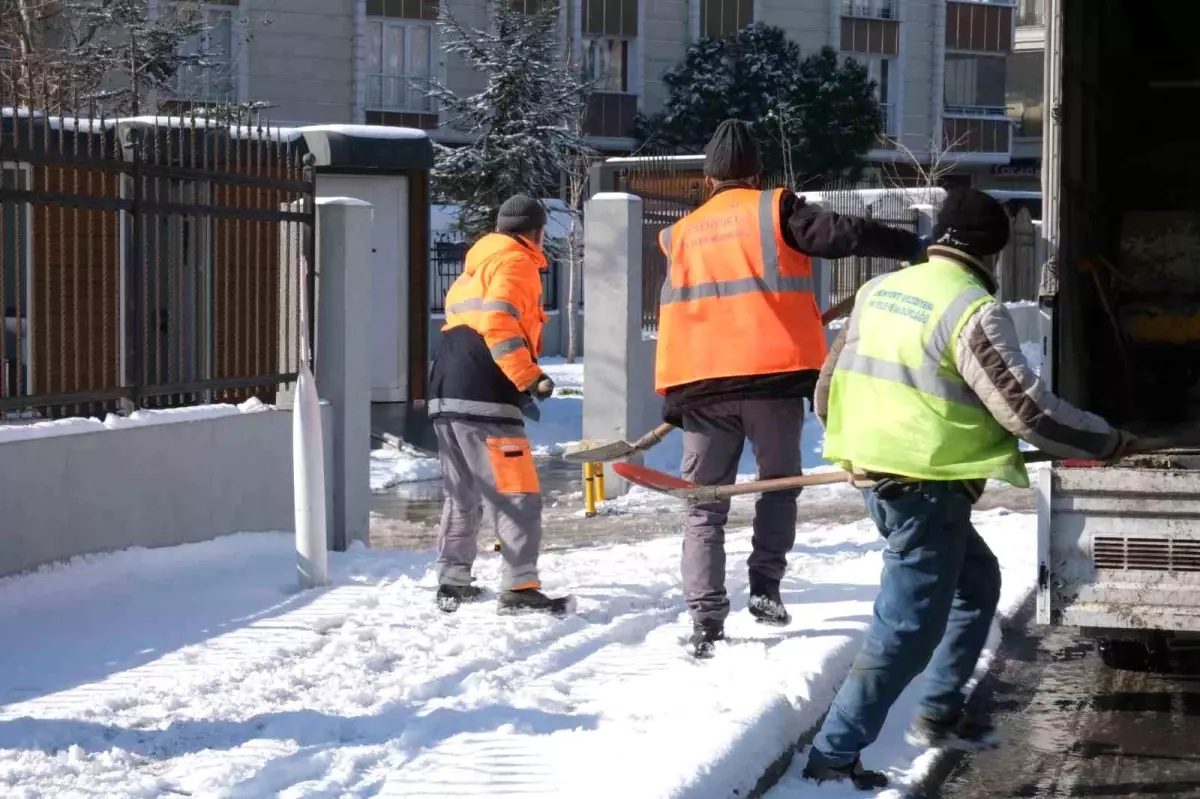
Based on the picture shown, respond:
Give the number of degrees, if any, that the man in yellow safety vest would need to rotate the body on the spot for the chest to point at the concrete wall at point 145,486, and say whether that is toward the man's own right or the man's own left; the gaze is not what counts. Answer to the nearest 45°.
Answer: approximately 90° to the man's own left

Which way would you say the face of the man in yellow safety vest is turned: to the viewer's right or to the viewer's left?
to the viewer's right

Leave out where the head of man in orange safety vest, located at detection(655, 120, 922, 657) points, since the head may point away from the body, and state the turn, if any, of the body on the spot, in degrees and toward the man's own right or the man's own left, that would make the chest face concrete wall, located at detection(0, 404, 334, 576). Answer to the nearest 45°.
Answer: approximately 45° to the man's own left

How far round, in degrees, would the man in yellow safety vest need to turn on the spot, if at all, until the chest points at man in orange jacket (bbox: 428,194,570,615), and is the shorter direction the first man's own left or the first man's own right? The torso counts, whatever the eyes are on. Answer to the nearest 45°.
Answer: approximately 90° to the first man's own left

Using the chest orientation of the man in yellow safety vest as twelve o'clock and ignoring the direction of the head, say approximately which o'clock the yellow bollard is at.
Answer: The yellow bollard is roughly at 10 o'clock from the man in yellow safety vest.

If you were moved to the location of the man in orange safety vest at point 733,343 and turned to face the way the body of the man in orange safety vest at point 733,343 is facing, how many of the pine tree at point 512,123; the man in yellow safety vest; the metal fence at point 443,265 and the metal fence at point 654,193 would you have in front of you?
3

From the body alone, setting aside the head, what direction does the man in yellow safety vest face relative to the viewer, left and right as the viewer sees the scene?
facing away from the viewer and to the right of the viewer

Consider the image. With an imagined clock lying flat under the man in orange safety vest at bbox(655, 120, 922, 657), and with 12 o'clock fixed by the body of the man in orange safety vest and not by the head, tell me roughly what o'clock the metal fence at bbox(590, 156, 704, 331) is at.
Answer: The metal fence is roughly at 12 o'clock from the man in orange safety vest.

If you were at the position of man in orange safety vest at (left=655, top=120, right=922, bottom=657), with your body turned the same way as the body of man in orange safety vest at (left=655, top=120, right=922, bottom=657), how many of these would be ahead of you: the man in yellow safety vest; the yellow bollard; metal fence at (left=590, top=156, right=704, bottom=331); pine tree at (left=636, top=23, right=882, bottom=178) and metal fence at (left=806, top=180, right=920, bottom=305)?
4

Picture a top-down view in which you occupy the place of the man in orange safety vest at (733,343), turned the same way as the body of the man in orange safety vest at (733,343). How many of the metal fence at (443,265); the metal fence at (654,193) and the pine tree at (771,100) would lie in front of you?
3

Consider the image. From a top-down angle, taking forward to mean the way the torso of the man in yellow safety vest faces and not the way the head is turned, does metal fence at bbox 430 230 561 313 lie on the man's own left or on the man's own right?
on the man's own left

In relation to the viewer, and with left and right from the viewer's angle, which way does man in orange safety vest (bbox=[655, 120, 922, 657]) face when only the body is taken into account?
facing away from the viewer

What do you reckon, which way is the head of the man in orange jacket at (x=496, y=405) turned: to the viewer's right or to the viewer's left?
to the viewer's right

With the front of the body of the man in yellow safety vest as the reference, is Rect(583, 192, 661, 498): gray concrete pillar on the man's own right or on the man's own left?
on the man's own left
